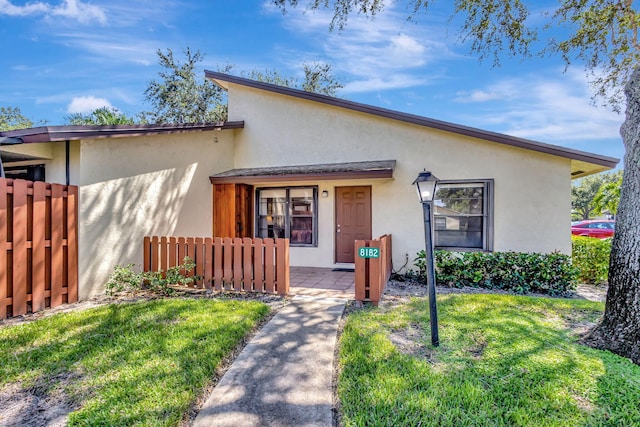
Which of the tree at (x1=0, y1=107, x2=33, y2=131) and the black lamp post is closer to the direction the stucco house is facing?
the black lamp post

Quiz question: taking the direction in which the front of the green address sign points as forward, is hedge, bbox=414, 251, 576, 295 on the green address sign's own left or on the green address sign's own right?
on the green address sign's own left

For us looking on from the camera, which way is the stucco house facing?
facing the viewer

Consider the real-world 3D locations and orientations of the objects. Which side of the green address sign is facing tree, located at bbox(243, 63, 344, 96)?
back

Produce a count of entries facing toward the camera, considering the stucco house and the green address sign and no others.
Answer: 2

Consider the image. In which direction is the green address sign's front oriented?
toward the camera

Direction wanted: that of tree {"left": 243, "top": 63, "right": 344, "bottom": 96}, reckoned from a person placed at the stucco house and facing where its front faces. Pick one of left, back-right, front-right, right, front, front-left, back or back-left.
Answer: back
